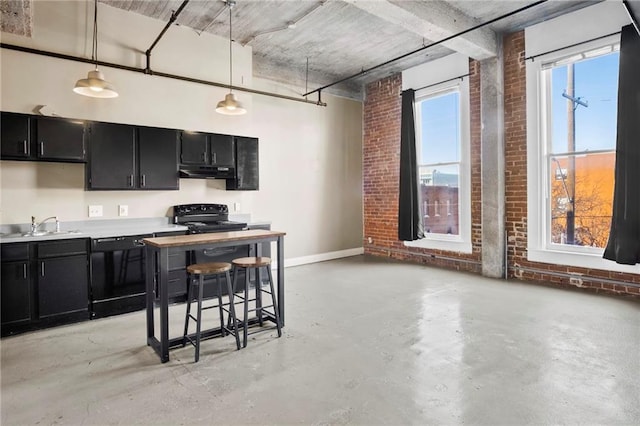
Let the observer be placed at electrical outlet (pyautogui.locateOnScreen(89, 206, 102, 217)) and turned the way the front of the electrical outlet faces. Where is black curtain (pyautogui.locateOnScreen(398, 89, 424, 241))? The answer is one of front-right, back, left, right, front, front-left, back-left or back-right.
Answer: left

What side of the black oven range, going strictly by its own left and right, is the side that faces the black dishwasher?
right

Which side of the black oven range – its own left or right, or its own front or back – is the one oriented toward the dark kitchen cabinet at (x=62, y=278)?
right

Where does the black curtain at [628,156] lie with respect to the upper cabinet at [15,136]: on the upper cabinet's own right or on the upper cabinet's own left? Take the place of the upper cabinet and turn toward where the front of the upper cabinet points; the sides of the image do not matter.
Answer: on the upper cabinet's own left

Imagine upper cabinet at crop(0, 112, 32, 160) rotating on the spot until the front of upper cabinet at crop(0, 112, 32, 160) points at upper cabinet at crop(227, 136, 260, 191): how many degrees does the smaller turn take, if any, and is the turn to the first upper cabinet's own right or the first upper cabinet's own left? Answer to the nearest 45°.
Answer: approximately 90° to the first upper cabinet's own left

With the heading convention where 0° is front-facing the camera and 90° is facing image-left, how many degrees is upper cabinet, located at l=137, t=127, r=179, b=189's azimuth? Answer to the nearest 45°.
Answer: approximately 0°

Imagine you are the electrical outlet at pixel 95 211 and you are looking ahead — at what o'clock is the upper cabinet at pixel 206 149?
The upper cabinet is roughly at 9 o'clock from the electrical outlet.
